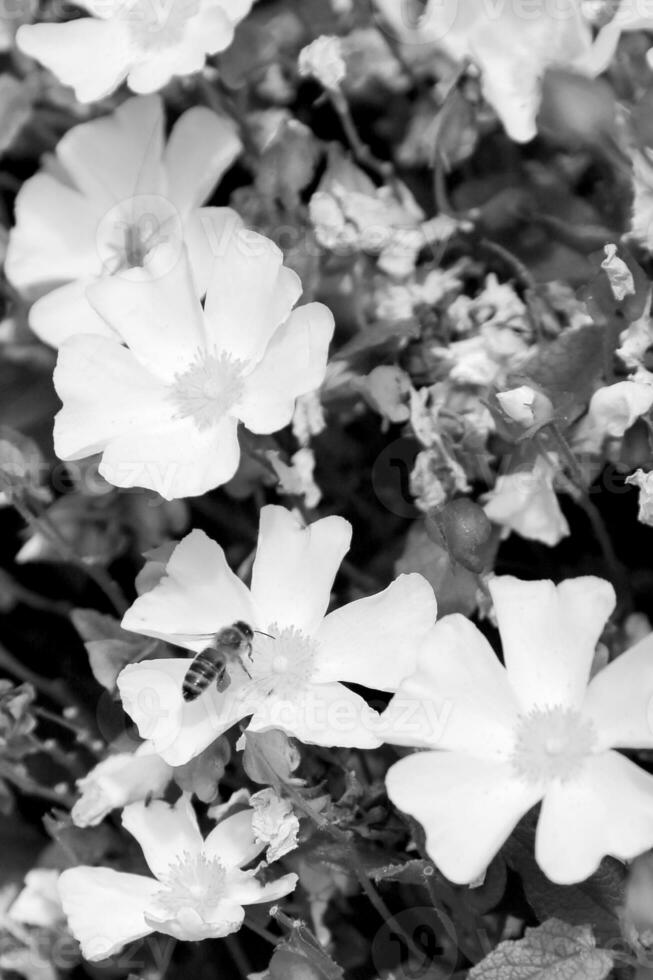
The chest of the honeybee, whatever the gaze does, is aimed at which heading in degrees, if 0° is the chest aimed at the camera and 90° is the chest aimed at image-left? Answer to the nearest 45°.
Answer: approximately 225°

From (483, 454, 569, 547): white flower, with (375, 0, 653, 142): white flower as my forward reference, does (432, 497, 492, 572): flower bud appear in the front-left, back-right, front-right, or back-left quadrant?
back-left

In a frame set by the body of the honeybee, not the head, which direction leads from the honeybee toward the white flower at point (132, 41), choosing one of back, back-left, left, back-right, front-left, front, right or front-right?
front-left
